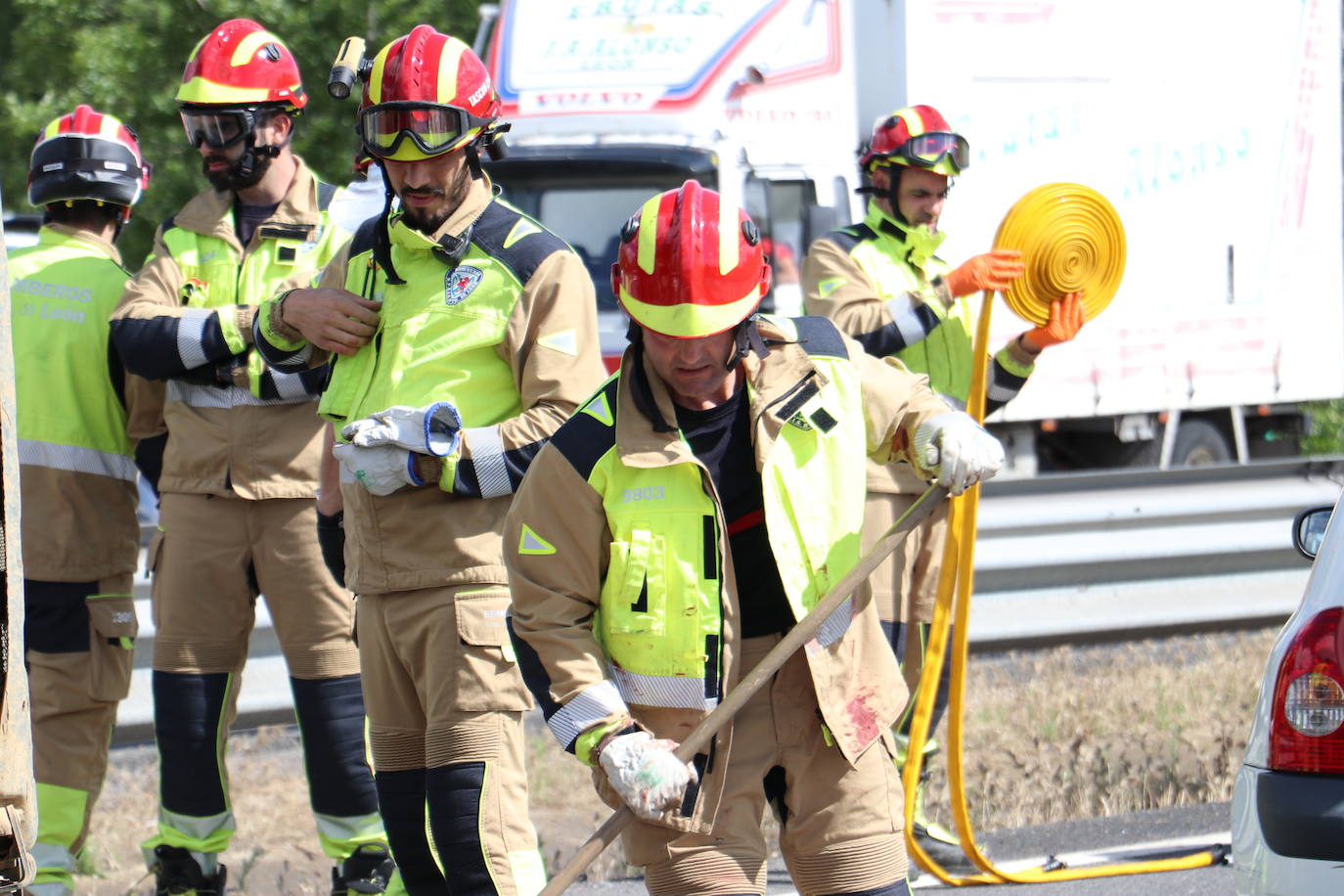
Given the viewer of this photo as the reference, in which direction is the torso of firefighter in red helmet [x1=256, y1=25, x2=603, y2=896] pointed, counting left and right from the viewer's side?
facing the viewer and to the left of the viewer

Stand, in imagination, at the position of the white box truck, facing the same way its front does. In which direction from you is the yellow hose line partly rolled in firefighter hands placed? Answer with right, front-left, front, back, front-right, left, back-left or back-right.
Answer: front-left

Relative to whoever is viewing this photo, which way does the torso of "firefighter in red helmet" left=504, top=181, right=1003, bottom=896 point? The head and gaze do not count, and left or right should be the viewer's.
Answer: facing the viewer

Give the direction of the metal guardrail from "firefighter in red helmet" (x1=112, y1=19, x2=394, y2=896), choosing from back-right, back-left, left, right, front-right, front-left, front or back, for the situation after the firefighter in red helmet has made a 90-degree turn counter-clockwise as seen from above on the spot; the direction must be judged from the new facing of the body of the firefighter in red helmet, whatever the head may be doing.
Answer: front-left

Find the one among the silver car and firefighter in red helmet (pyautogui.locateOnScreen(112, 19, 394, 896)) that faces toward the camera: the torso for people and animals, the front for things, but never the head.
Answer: the firefighter in red helmet

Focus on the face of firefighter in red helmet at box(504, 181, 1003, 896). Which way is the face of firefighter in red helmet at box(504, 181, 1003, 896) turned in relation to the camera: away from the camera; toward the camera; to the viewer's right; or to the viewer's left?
toward the camera

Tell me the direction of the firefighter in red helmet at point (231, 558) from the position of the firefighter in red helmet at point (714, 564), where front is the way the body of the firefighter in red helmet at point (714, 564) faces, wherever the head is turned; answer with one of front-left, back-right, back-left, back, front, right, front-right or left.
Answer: back-right

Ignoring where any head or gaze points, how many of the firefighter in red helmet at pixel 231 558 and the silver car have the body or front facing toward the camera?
1

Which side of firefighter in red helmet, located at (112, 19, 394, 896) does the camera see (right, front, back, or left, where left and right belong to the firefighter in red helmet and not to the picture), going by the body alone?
front

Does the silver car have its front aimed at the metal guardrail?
yes

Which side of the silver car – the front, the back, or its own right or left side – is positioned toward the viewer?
back

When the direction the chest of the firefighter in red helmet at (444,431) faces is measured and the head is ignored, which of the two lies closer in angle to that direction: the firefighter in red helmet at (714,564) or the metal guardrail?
the firefighter in red helmet

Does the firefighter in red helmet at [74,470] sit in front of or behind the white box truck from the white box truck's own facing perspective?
in front

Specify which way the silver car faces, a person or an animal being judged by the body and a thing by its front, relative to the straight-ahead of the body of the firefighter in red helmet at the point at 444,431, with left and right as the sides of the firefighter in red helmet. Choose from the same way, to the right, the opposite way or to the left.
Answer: the opposite way

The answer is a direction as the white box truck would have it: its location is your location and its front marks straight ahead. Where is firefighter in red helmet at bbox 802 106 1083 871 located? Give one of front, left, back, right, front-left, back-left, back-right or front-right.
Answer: front-left

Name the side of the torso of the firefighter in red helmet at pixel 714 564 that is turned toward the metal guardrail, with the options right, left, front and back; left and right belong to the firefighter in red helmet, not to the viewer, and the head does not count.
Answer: back

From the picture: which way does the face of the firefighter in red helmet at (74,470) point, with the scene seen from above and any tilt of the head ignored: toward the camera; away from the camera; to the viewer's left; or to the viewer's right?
away from the camera
